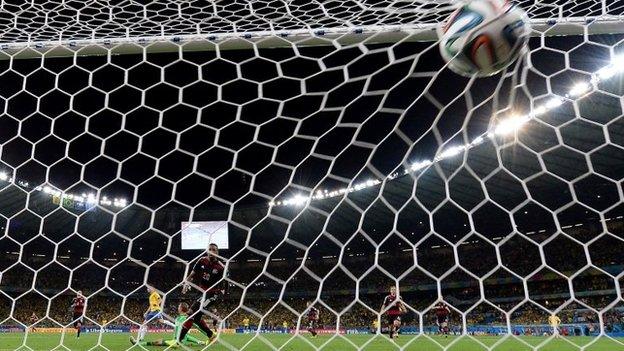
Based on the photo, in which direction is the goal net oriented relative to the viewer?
away from the camera
